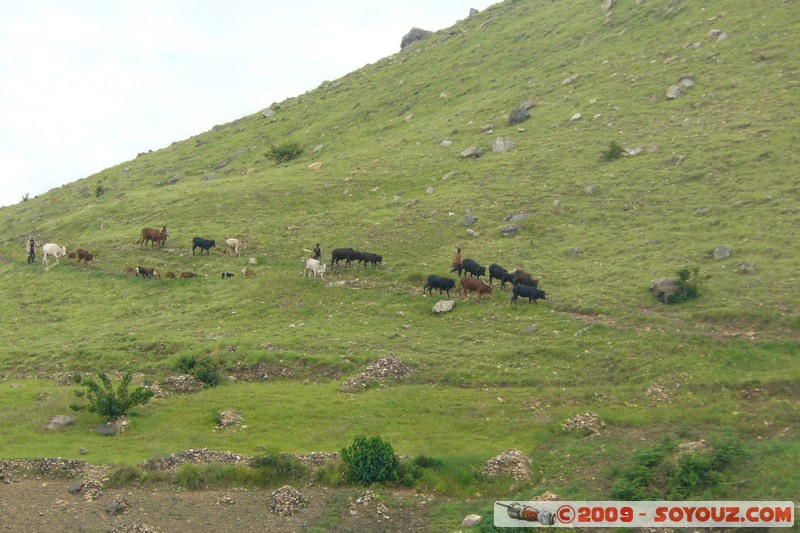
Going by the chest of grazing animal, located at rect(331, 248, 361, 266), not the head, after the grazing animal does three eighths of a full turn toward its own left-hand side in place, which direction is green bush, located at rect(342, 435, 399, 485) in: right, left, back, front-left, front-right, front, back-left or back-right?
back-left

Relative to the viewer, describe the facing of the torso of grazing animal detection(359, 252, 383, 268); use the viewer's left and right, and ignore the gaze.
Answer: facing to the right of the viewer

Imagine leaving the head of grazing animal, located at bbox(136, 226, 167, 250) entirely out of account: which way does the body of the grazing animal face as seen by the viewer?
to the viewer's right

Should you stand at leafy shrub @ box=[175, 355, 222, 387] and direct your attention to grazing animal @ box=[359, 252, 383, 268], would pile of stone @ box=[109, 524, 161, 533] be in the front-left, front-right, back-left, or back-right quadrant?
back-right

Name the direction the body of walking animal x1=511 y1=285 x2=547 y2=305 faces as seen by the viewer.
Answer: to the viewer's right

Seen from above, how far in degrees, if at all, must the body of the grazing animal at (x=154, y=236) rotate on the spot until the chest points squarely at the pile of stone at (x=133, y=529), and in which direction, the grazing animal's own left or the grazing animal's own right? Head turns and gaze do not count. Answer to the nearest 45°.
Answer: approximately 90° to the grazing animal's own right

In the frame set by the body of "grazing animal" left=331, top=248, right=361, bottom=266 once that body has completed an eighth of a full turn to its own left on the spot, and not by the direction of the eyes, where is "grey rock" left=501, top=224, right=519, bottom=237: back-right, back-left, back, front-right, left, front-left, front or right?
front-right

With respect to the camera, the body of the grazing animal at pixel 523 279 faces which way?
to the viewer's right

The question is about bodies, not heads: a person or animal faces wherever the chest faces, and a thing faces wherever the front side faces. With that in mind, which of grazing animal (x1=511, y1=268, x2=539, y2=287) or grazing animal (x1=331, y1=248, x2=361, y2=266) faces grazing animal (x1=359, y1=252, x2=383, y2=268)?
grazing animal (x1=331, y1=248, x2=361, y2=266)

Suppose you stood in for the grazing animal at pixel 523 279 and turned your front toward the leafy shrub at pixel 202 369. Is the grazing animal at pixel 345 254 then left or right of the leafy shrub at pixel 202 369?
right
